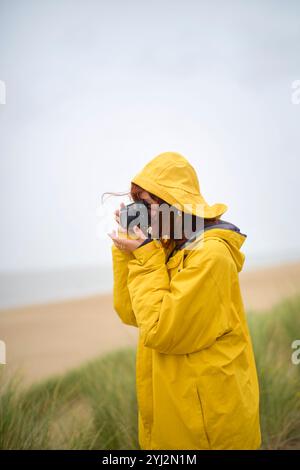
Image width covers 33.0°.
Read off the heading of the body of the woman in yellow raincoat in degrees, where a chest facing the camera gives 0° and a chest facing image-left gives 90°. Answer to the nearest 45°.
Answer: approximately 90°
